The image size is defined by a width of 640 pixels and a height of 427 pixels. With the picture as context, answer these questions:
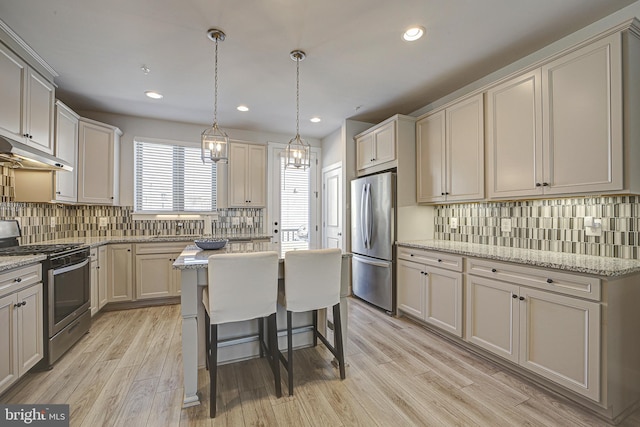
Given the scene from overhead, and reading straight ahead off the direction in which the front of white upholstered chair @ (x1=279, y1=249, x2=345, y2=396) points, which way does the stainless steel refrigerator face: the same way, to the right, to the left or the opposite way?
to the left

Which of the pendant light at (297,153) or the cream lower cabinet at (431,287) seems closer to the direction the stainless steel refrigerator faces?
the pendant light

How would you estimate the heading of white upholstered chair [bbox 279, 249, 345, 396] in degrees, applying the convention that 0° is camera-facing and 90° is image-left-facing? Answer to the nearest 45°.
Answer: approximately 135°

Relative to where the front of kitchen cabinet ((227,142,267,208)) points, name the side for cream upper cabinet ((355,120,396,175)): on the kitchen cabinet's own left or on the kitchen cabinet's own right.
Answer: on the kitchen cabinet's own left

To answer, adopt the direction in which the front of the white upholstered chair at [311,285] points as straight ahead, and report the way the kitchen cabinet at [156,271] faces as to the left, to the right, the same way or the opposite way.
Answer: the opposite way

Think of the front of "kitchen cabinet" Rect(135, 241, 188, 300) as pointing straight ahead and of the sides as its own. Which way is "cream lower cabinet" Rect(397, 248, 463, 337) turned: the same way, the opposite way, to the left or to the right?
to the right

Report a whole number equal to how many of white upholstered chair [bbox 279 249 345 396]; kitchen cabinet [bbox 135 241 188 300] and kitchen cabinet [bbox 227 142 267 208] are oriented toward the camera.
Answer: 2

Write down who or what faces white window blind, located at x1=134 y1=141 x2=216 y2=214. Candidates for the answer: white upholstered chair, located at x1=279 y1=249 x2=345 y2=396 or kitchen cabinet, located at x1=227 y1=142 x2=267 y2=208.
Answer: the white upholstered chair

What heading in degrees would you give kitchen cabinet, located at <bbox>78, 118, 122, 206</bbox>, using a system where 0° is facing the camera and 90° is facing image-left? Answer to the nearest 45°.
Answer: approximately 315°

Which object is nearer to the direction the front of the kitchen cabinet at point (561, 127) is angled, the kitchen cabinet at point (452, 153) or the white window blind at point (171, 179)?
the white window blind
